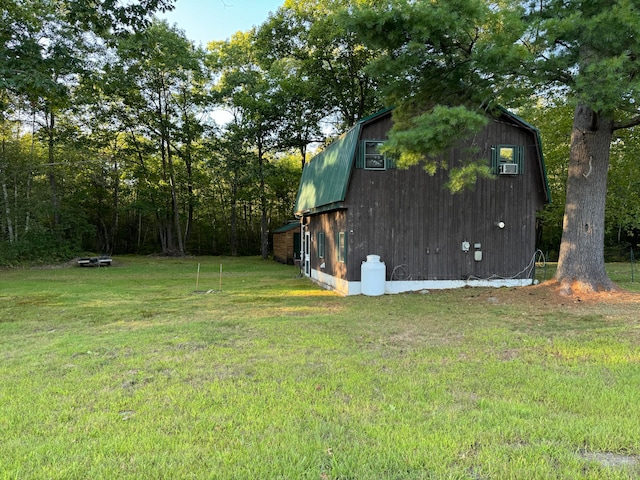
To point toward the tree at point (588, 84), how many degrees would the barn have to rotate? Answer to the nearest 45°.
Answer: approximately 135° to its left

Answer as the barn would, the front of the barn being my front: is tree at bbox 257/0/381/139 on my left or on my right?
on my right

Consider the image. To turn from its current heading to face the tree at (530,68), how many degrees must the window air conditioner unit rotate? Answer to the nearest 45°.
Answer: approximately 180°

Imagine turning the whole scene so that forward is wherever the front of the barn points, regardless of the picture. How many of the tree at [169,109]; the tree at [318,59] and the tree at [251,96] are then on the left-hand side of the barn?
0
